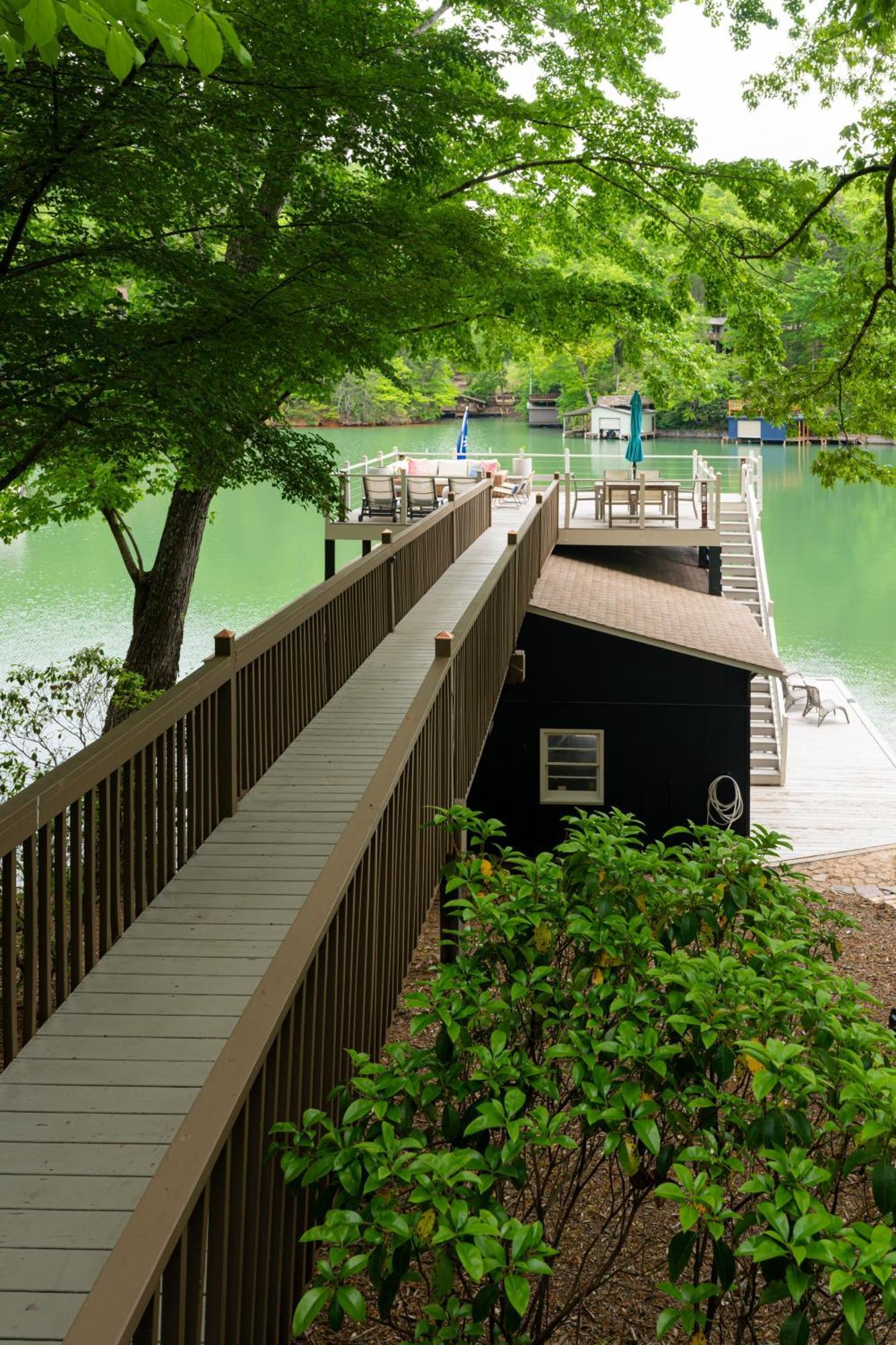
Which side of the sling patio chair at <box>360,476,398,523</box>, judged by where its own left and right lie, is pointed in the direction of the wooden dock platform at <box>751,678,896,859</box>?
right

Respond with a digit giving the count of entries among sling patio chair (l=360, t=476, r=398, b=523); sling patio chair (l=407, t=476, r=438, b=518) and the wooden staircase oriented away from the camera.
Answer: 2

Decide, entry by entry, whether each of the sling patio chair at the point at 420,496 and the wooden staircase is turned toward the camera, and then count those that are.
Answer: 1

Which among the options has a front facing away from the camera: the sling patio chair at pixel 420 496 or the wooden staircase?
the sling patio chair

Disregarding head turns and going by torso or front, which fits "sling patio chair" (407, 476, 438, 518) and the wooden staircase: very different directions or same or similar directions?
very different directions

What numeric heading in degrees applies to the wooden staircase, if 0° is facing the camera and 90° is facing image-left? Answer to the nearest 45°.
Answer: approximately 0°

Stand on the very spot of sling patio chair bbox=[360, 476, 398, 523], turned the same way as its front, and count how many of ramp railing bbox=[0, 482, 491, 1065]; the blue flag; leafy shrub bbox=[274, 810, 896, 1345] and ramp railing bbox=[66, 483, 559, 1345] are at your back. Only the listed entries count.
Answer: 3

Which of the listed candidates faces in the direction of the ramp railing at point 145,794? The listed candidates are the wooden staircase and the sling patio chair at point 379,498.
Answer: the wooden staircase

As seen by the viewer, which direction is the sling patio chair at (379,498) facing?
away from the camera

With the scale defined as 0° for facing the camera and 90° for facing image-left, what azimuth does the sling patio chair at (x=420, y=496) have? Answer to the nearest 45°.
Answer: approximately 180°

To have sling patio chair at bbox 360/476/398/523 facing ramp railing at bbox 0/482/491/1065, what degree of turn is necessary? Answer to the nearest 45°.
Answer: approximately 180°

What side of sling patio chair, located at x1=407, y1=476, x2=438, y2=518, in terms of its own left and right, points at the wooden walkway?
back

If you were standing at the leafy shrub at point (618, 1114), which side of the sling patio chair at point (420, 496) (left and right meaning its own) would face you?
back

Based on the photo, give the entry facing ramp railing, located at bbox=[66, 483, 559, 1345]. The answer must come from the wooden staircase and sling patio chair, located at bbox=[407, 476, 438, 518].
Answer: the wooden staircase
